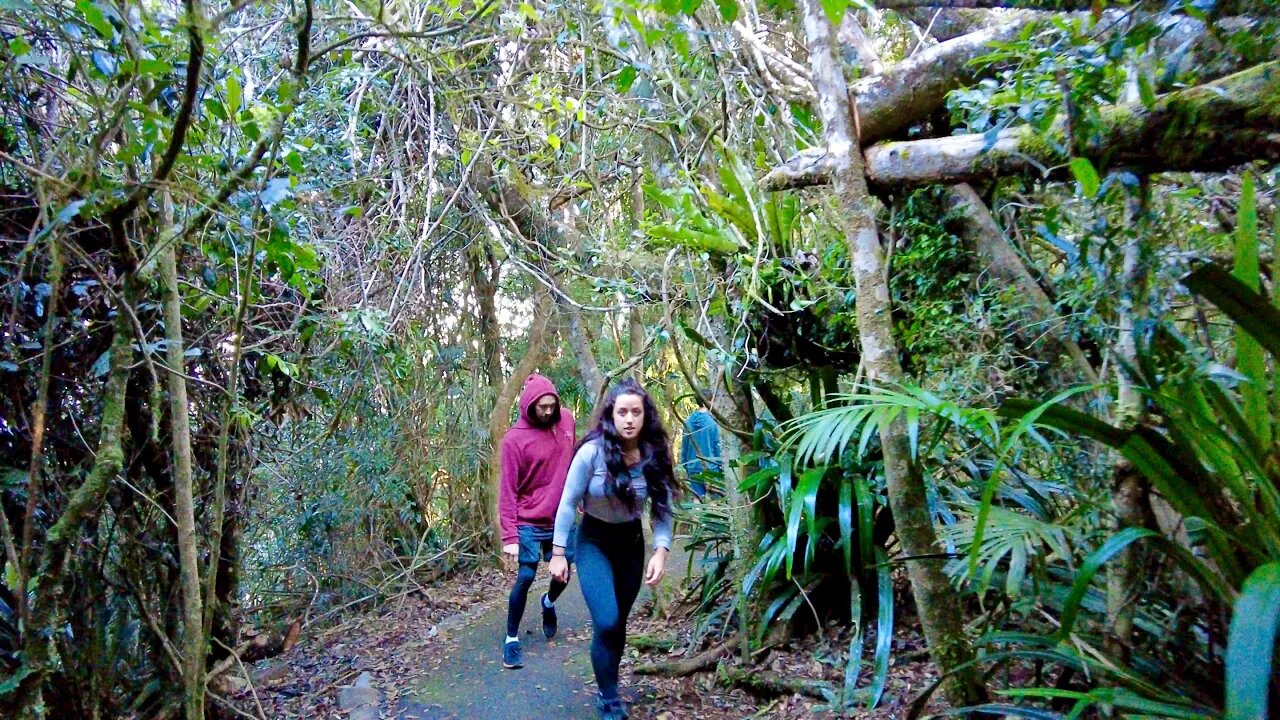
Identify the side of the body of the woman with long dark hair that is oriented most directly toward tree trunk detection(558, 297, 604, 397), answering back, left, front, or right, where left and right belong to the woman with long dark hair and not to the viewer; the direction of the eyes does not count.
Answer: back

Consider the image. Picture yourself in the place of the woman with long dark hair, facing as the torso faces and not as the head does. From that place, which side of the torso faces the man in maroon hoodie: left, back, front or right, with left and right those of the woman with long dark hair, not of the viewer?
back

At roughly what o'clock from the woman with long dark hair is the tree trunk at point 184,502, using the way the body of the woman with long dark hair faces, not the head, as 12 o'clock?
The tree trunk is roughly at 2 o'clock from the woman with long dark hair.

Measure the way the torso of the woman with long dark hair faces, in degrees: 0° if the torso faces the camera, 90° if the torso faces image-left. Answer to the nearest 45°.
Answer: approximately 0°

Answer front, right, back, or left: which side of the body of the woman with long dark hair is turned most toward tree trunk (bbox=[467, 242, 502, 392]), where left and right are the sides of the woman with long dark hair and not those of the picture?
back

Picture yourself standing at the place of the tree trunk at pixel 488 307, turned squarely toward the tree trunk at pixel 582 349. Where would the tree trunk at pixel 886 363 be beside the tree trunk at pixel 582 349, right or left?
right

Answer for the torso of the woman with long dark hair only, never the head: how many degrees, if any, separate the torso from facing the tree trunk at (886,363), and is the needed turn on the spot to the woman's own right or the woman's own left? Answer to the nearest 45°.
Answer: approximately 45° to the woman's own left

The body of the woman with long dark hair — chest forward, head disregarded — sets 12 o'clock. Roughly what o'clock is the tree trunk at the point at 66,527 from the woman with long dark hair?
The tree trunk is roughly at 2 o'clock from the woman with long dark hair.
